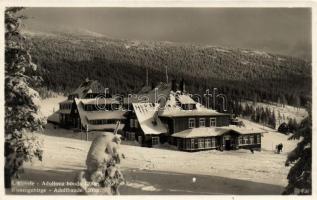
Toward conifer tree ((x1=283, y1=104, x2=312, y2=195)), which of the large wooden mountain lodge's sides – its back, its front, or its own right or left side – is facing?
front

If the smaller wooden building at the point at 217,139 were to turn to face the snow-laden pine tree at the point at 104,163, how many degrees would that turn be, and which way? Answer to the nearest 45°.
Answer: approximately 45° to its right

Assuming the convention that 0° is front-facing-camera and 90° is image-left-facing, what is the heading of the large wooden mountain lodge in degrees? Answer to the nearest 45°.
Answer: approximately 0°

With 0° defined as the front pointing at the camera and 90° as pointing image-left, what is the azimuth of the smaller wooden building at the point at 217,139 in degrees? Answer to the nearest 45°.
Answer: approximately 0°

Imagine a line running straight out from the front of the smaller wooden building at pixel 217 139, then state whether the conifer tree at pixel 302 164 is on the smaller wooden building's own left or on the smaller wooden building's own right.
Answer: on the smaller wooden building's own left

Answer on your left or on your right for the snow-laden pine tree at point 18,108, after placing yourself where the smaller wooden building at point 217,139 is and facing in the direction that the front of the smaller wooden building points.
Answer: on your right

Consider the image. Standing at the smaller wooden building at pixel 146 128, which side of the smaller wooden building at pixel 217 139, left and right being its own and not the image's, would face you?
right
